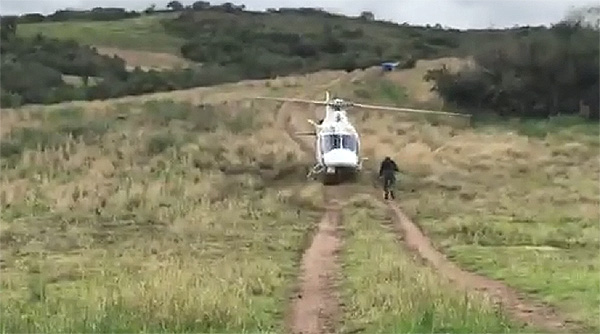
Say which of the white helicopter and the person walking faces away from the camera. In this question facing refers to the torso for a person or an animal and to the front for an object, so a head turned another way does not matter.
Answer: the person walking

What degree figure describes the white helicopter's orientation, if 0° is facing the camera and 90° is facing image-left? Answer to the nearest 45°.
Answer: approximately 0°

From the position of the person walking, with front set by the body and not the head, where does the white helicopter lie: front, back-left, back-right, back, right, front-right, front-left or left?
front-left

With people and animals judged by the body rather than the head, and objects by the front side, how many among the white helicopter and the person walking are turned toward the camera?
1

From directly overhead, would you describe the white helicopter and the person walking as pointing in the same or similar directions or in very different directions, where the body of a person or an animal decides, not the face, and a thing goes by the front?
very different directions

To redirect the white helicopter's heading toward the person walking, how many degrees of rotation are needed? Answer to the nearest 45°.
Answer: approximately 45° to its left

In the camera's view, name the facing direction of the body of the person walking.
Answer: away from the camera
